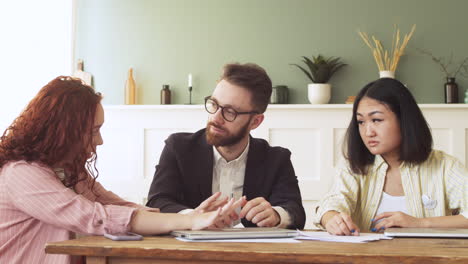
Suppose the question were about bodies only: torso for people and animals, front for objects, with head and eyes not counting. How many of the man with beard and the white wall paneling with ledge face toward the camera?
2

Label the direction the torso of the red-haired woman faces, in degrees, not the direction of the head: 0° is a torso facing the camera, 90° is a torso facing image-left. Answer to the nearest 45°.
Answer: approximately 270°

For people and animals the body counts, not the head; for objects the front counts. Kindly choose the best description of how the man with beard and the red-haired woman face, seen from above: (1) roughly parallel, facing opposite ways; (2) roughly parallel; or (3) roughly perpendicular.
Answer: roughly perpendicular

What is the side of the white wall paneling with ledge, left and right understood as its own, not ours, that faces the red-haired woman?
front

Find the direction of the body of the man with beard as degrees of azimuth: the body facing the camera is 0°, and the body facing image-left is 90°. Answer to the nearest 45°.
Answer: approximately 0°

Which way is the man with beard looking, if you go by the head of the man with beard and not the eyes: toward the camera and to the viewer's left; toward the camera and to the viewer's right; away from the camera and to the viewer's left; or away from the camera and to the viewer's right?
toward the camera and to the viewer's left

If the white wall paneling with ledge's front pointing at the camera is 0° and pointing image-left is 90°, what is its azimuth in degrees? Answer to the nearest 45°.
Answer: approximately 0°

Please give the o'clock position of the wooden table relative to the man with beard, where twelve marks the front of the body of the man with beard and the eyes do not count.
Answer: The wooden table is roughly at 12 o'clock from the man with beard.

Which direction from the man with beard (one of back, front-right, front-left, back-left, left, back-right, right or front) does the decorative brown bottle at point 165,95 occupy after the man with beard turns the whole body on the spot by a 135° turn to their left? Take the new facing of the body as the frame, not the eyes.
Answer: front-left

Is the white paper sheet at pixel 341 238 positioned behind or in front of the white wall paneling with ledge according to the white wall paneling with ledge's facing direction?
in front

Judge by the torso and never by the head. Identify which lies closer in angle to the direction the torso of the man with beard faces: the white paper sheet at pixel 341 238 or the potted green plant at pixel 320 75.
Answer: the white paper sheet

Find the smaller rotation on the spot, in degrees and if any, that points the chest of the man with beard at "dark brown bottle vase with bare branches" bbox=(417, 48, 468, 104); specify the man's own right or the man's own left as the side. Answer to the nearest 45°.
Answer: approximately 135° to the man's own left

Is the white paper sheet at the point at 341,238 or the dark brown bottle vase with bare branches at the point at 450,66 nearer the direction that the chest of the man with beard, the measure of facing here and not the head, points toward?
the white paper sheet

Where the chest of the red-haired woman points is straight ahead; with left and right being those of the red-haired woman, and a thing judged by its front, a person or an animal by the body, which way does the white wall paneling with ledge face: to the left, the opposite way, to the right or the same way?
to the right

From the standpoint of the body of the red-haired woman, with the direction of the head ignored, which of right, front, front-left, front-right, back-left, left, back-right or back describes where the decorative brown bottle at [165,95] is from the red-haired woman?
left

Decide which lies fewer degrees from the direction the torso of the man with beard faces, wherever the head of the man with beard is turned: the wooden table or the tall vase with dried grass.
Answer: the wooden table
